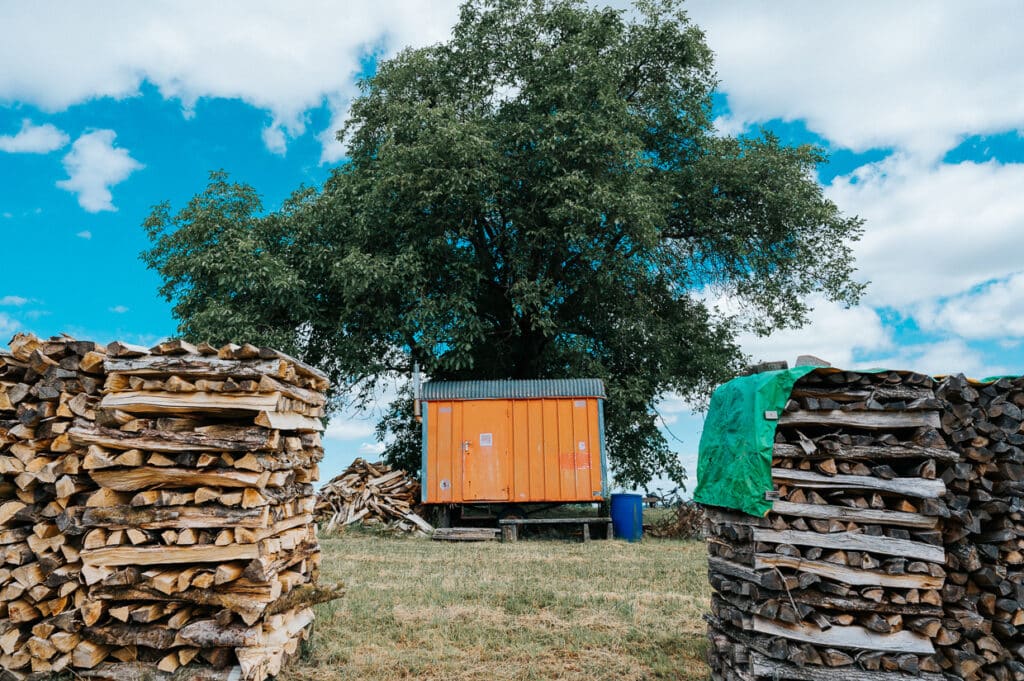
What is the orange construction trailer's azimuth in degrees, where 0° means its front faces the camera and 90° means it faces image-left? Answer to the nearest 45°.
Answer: approximately 0°

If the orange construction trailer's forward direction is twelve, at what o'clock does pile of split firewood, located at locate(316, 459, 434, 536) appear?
The pile of split firewood is roughly at 4 o'clock from the orange construction trailer.

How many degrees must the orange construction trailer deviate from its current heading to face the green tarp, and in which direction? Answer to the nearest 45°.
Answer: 0° — it already faces it

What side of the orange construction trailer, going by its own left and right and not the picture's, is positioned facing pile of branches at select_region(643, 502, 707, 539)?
left

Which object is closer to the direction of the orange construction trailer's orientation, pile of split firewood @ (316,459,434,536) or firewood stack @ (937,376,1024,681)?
the firewood stack

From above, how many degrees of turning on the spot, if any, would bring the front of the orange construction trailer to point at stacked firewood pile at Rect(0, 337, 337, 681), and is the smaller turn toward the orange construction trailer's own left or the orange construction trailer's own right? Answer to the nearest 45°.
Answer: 0° — it already faces it
